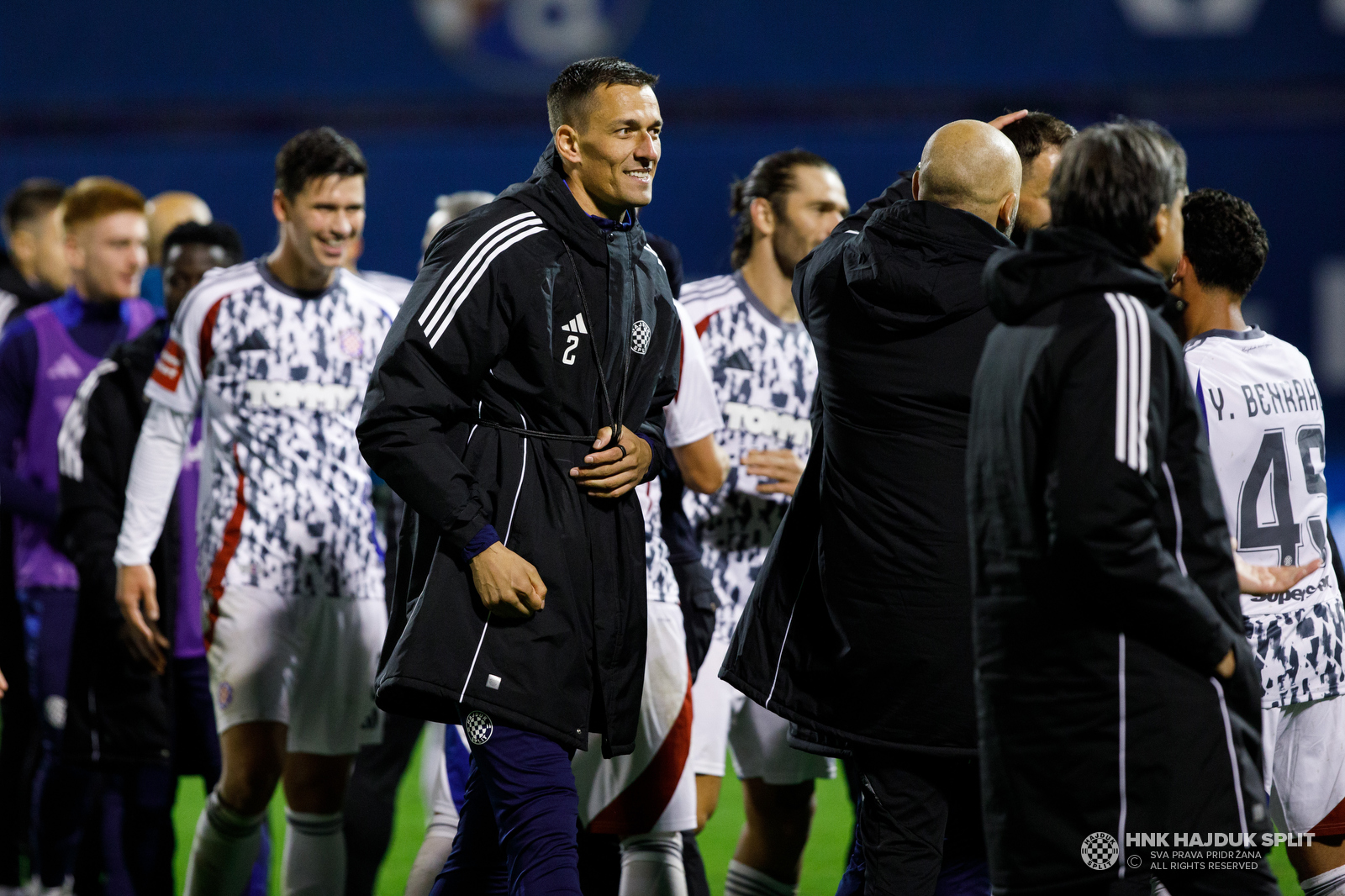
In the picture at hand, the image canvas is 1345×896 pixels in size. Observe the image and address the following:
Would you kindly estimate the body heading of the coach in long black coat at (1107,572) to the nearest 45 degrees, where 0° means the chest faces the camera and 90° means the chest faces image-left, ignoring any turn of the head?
approximately 225°

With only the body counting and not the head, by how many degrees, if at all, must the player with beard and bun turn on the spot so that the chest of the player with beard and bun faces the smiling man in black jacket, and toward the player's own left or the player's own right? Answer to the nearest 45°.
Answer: approximately 45° to the player's own right

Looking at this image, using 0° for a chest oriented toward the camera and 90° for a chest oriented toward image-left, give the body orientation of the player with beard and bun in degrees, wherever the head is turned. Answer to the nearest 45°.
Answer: approximately 315°

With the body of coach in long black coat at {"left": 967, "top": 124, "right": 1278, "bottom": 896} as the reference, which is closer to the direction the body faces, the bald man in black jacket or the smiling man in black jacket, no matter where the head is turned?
the bald man in black jacket

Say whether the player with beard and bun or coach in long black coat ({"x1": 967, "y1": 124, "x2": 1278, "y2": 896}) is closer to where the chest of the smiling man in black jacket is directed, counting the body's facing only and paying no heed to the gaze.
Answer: the coach in long black coat

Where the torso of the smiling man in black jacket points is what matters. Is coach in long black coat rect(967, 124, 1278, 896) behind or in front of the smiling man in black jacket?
in front

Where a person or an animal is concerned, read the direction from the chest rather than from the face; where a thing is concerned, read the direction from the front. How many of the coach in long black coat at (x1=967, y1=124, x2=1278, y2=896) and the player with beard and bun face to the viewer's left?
0

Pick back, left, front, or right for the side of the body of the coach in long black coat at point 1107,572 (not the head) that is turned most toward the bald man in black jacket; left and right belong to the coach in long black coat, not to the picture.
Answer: left

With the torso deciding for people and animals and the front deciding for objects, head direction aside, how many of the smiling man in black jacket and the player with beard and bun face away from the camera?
0

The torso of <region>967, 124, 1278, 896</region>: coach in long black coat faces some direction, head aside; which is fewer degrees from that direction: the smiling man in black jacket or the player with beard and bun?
the player with beard and bun

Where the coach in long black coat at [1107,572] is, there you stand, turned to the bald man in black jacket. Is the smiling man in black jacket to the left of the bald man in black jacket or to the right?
left

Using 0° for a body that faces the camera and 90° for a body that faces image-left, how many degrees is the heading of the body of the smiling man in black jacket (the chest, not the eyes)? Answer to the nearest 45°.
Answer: approximately 315°
